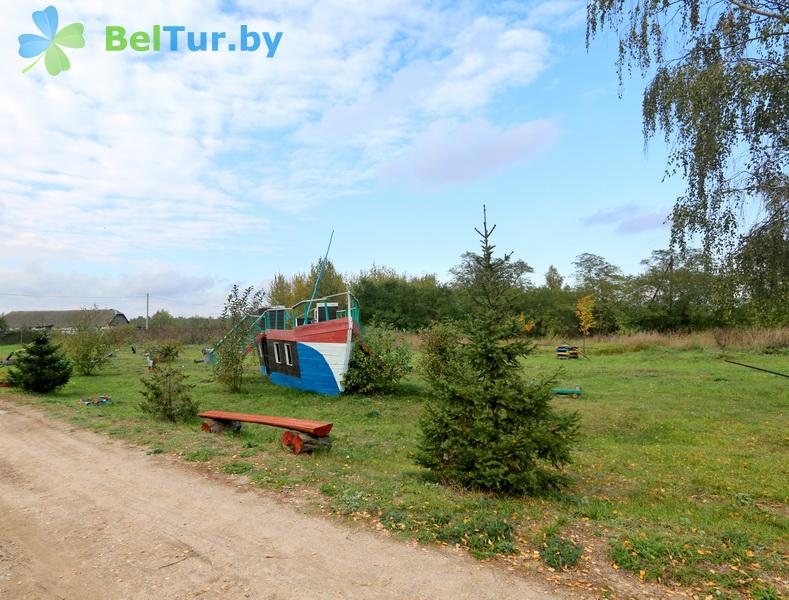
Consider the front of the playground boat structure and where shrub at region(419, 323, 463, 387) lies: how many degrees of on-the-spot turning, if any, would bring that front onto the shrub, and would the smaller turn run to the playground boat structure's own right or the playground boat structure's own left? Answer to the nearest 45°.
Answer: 0° — it already faces it

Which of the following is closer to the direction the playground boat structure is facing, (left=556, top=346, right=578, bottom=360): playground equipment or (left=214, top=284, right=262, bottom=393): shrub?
the playground equipment

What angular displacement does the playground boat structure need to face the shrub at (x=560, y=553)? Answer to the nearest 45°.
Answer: approximately 45° to its right

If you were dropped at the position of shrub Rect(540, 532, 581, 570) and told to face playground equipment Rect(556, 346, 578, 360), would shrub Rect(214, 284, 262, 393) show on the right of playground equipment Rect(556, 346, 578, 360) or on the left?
left

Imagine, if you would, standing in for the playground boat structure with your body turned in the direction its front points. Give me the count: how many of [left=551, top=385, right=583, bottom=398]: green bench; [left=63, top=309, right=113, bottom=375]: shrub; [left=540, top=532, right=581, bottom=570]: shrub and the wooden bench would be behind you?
1

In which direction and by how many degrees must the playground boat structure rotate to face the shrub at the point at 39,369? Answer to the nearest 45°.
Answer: approximately 135° to its right

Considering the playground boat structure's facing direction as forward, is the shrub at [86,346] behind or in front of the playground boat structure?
behind

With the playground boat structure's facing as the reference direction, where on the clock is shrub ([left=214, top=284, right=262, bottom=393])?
The shrub is roughly at 5 o'clock from the playground boat structure.

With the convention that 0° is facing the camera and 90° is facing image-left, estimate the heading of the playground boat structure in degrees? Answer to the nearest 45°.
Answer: approximately 315°

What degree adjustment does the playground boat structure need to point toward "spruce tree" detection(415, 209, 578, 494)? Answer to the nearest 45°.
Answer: approximately 45° to its right

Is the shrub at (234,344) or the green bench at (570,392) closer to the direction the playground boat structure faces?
the green bench
